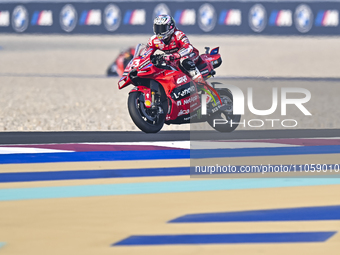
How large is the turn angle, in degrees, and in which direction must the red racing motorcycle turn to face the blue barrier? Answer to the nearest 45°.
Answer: approximately 135° to its right

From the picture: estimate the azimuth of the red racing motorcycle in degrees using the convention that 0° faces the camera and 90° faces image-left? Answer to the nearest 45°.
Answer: approximately 45°

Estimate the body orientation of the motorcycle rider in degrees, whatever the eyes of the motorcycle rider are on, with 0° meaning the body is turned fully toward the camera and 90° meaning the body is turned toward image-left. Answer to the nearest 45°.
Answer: approximately 45°
